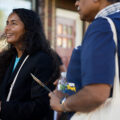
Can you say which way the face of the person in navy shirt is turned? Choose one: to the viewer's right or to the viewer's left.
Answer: to the viewer's left

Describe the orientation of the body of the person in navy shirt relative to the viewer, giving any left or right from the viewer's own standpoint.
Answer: facing to the left of the viewer

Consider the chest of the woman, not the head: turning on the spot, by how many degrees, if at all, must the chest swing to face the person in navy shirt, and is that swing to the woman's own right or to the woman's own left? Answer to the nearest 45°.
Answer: approximately 45° to the woman's own left

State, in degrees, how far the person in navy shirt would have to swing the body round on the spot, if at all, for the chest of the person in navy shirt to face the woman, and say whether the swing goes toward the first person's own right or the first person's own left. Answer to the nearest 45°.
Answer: approximately 45° to the first person's own right

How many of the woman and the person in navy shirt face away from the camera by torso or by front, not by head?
0

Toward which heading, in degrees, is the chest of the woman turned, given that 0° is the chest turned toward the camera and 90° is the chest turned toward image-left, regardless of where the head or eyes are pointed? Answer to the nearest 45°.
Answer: approximately 45°
